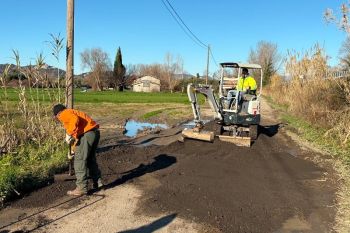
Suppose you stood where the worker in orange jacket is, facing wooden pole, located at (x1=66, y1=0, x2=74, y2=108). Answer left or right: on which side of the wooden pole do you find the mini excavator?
right

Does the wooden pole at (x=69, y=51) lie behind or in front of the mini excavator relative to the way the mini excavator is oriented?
in front

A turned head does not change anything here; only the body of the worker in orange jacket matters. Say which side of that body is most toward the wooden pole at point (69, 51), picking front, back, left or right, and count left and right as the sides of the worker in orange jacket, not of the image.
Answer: right

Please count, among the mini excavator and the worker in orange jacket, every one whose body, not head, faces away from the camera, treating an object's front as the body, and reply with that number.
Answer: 0

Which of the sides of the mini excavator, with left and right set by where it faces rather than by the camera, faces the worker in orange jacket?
front

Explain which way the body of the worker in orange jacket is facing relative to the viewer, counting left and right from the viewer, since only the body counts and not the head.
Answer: facing to the left of the viewer

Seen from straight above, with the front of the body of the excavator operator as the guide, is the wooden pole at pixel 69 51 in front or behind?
in front

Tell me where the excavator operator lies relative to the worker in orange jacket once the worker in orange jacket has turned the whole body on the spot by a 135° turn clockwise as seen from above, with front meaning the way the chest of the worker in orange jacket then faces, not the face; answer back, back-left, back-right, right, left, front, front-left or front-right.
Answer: front
